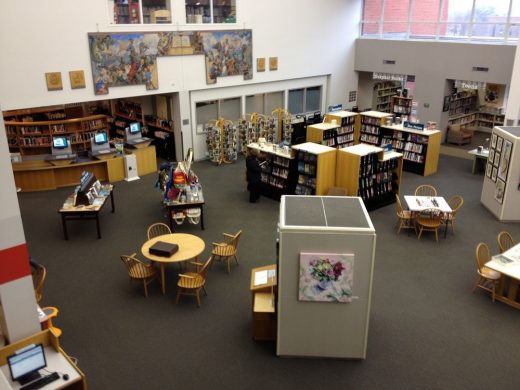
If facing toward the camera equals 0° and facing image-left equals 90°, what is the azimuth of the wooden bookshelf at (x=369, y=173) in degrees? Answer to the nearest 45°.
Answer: approximately 315°

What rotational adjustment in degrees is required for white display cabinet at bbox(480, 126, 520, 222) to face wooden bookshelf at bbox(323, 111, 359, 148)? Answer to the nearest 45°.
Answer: approximately 90° to its right

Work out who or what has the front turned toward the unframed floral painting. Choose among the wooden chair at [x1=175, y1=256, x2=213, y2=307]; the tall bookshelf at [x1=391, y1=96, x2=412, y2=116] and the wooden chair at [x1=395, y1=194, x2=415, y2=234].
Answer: the tall bookshelf

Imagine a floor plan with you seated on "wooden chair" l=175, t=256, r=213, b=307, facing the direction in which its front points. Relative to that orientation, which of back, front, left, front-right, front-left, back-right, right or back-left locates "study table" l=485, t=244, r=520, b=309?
back

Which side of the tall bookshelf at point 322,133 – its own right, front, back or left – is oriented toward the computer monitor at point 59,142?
right

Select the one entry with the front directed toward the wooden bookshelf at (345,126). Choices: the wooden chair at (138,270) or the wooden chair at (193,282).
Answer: the wooden chair at (138,270)

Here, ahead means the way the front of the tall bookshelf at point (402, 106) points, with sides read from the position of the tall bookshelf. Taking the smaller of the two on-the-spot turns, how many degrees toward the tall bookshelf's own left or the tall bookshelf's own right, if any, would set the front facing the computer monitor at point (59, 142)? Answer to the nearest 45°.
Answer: approximately 45° to the tall bookshelf's own right

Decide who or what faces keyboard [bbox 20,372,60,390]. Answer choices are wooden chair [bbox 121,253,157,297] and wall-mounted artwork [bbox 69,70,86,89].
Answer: the wall-mounted artwork

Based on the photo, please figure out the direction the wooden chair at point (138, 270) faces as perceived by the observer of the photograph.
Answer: facing away from the viewer and to the right of the viewer

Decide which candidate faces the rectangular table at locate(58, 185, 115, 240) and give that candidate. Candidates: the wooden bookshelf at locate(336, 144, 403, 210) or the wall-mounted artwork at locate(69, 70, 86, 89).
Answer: the wall-mounted artwork

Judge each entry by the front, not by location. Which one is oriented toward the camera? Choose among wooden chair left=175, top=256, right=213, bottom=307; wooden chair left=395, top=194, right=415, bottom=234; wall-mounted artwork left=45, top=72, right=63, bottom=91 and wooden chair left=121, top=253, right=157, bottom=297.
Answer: the wall-mounted artwork

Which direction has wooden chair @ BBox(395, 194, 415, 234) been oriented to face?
to the viewer's right

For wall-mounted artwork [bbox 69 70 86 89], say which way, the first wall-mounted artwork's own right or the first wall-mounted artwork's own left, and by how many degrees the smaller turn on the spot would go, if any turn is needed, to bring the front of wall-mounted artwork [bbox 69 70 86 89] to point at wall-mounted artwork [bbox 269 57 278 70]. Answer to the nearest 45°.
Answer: approximately 90° to the first wall-mounted artwork's own left

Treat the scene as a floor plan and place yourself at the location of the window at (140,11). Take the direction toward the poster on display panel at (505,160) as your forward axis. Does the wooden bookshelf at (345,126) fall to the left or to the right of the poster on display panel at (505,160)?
left
